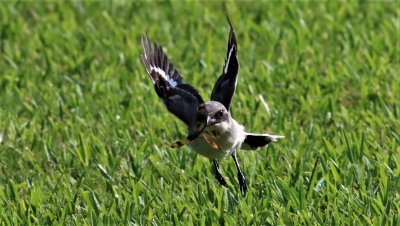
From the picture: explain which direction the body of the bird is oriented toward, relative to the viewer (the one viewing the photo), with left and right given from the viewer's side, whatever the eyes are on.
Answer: facing the viewer and to the left of the viewer
